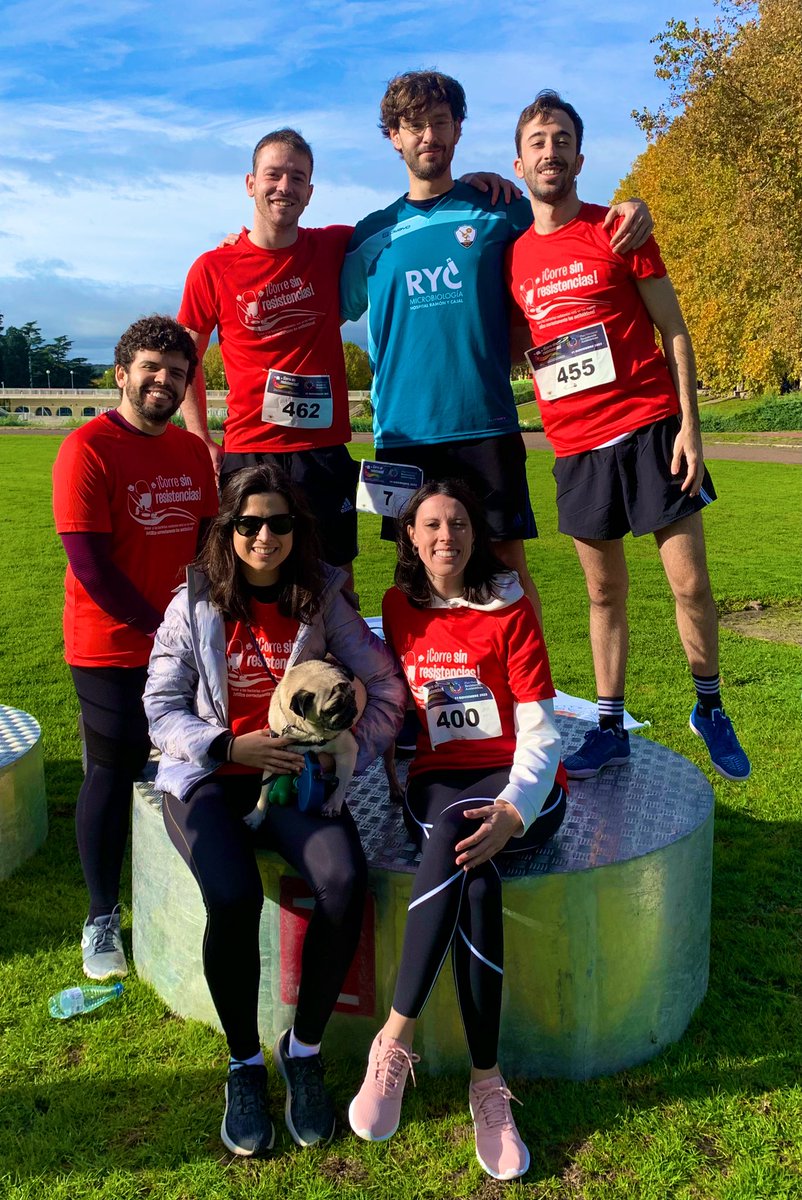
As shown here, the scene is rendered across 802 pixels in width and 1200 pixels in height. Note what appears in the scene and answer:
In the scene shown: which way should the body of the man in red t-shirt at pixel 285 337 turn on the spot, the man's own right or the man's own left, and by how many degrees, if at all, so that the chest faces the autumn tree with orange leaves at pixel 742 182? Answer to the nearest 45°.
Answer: approximately 135° to the man's own left

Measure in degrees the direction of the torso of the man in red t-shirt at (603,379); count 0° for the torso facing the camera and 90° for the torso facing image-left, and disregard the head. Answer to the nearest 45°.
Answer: approximately 0°
